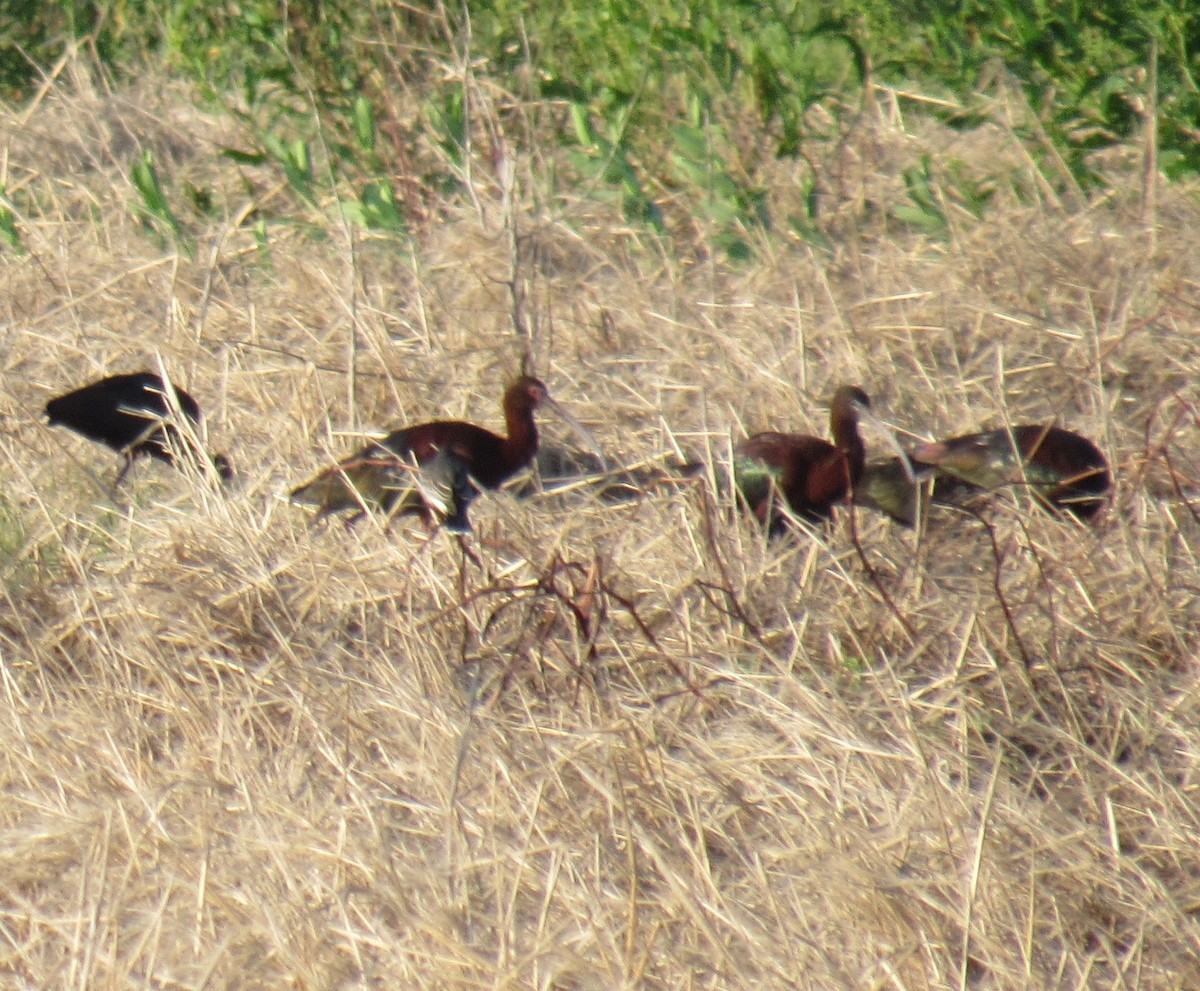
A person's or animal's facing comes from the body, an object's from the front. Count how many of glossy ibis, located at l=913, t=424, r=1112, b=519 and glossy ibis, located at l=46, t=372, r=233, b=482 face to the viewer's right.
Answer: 2

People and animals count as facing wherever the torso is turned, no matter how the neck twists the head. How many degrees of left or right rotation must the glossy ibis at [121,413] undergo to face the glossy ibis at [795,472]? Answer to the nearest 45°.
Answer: approximately 45° to its right

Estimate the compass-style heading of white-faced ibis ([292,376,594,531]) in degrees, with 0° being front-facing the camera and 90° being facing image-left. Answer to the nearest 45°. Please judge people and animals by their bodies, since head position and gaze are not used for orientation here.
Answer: approximately 270°

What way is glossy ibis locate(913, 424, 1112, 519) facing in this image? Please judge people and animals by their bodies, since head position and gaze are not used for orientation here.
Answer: to the viewer's right

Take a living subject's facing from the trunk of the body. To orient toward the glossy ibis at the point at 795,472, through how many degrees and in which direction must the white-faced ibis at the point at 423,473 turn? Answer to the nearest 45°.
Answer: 0° — it already faces it

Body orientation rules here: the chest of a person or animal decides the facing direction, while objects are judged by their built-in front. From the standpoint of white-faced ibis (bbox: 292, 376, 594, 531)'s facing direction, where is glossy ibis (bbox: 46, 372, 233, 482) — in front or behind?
behind

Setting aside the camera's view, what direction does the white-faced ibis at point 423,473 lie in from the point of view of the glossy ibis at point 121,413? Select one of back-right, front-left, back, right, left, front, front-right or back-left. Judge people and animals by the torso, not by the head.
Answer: front-right

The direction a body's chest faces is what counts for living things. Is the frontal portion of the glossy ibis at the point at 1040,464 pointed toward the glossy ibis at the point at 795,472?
no

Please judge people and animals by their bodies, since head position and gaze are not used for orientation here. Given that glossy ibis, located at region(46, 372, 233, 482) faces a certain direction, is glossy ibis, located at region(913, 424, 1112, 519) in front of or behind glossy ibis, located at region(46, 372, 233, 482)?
in front

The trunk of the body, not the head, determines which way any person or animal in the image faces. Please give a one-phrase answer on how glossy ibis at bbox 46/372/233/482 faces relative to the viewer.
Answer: facing to the right of the viewer
